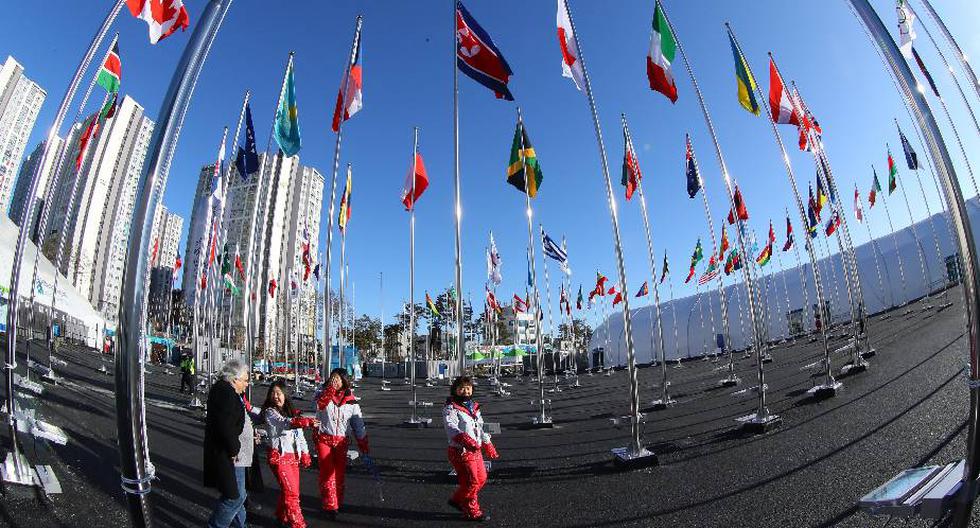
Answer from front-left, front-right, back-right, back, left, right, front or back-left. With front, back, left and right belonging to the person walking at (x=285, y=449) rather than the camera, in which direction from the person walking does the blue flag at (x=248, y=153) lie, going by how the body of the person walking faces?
back-left

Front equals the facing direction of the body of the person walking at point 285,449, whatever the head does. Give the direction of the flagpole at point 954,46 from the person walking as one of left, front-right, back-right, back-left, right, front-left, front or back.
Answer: front-left

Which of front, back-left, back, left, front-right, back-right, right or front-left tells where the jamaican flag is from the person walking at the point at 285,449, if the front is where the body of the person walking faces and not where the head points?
left

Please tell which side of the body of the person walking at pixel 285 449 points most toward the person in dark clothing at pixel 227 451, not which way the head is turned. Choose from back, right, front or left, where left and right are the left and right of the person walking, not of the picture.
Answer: right

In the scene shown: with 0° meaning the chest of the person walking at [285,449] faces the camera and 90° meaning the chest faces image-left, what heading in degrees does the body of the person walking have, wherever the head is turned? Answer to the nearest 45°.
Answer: approximately 315°

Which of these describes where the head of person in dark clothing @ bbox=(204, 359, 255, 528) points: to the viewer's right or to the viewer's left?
to the viewer's right
